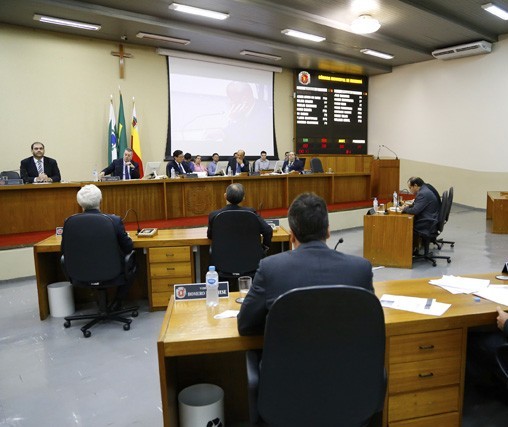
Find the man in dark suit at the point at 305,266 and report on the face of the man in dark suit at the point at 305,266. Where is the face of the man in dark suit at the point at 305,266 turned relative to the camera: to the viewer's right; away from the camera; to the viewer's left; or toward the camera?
away from the camera

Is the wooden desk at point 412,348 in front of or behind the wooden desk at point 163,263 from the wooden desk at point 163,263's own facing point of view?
in front

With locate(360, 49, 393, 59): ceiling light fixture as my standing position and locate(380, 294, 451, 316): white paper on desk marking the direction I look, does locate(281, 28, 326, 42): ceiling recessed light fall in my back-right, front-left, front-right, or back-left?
front-right

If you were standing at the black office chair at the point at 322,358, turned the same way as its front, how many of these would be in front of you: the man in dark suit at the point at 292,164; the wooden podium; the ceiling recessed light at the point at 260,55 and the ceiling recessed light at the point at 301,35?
4

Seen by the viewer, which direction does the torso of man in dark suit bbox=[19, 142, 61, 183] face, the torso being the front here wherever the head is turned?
toward the camera

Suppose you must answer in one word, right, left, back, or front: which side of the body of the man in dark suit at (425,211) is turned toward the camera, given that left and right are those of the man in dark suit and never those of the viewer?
left

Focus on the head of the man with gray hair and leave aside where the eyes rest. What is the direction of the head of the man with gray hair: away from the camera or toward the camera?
away from the camera

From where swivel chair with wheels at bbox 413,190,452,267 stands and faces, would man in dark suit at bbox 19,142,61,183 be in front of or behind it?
in front

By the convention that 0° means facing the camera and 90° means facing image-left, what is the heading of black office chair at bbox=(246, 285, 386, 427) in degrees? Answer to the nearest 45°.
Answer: approximately 180°

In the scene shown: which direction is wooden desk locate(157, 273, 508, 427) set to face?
toward the camera

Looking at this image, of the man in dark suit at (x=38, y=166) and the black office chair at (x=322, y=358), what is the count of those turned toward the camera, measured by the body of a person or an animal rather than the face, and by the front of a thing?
1

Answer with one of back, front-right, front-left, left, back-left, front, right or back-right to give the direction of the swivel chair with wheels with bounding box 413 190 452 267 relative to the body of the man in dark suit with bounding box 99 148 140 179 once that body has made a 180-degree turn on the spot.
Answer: back-right

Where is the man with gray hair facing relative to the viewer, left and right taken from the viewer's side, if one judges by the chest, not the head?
facing away from the viewer

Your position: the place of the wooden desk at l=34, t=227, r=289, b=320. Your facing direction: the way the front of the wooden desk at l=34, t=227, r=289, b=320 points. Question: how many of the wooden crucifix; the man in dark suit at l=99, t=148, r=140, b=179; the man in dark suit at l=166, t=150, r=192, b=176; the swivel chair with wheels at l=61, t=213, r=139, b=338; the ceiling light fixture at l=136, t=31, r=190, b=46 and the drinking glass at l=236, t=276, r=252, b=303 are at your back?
4

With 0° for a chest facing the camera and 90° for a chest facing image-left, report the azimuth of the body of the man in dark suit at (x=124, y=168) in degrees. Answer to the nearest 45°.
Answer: approximately 0°

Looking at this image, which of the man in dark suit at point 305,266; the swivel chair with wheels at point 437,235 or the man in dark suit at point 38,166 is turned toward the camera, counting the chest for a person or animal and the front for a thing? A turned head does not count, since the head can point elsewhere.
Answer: the man in dark suit at point 38,166
